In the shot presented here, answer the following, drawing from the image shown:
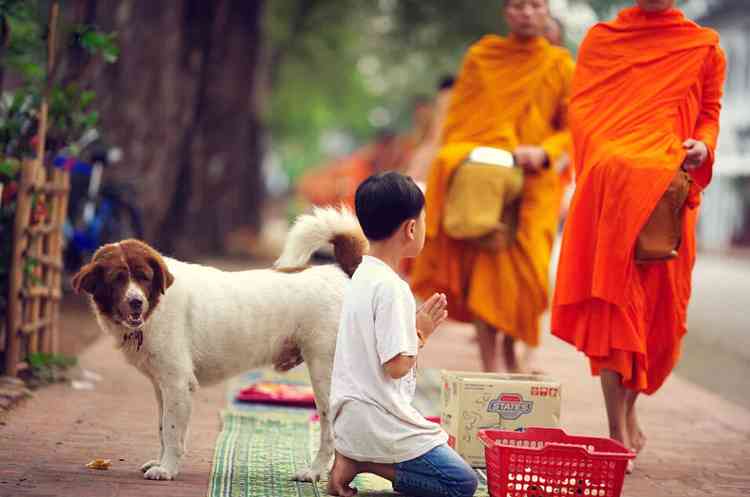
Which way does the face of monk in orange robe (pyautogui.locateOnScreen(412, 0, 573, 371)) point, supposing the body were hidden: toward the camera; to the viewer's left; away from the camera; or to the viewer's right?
toward the camera

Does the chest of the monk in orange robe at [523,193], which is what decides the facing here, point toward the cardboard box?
yes

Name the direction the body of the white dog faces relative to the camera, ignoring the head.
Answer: to the viewer's left

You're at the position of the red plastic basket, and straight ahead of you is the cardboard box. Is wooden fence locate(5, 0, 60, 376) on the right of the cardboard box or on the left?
left

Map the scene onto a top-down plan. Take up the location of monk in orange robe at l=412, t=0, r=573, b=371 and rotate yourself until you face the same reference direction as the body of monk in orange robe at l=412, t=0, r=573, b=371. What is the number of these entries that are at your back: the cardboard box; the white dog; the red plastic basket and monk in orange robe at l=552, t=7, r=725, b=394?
0

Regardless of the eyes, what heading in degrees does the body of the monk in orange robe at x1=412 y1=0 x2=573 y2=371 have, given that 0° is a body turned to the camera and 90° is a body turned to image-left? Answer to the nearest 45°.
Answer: approximately 0°

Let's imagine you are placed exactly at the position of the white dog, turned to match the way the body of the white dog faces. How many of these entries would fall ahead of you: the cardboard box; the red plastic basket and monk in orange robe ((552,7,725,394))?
0

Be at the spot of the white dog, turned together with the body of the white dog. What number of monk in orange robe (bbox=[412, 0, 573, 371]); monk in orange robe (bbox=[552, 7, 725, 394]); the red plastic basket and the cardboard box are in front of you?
0

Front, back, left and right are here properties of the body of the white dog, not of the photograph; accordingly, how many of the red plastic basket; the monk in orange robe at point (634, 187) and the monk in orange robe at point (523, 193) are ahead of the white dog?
0

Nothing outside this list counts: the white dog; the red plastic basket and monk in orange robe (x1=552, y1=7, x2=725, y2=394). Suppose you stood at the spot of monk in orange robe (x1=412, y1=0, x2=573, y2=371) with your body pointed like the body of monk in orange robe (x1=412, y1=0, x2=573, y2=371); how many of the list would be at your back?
0

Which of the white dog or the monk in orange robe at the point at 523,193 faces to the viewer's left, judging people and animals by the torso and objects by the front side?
the white dog

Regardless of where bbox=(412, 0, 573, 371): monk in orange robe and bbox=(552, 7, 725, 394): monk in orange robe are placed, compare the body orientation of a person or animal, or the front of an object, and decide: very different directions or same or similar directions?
same or similar directions

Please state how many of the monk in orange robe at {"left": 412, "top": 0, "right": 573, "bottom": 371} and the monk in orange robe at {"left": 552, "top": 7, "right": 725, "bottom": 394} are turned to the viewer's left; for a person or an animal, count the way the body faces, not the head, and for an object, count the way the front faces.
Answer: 0

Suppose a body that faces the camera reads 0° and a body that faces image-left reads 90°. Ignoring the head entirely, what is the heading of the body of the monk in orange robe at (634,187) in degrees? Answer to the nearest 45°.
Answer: approximately 0°

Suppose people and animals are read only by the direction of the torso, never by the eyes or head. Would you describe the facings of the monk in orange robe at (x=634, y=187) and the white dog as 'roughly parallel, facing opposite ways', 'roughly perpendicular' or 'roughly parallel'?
roughly perpendicular

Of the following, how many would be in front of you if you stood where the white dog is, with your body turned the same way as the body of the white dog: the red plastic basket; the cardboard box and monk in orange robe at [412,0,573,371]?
0

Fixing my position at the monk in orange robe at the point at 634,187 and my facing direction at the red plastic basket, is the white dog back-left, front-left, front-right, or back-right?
front-right

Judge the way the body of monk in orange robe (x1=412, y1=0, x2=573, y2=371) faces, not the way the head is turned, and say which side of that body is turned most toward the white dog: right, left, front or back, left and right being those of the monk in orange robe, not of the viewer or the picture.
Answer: front

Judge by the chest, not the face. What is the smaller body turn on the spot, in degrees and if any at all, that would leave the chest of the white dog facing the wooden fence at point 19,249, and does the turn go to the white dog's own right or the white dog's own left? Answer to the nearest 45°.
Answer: approximately 45° to the white dog's own right

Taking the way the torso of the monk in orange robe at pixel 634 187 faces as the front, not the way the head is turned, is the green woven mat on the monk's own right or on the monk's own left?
on the monk's own right
